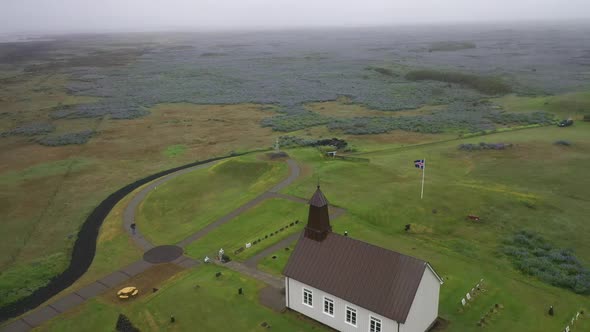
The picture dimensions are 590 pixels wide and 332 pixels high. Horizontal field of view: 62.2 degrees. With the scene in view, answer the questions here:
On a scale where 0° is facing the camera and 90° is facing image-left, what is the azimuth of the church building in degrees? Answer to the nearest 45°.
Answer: approximately 135°

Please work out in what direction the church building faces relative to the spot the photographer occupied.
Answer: facing away from the viewer and to the left of the viewer
